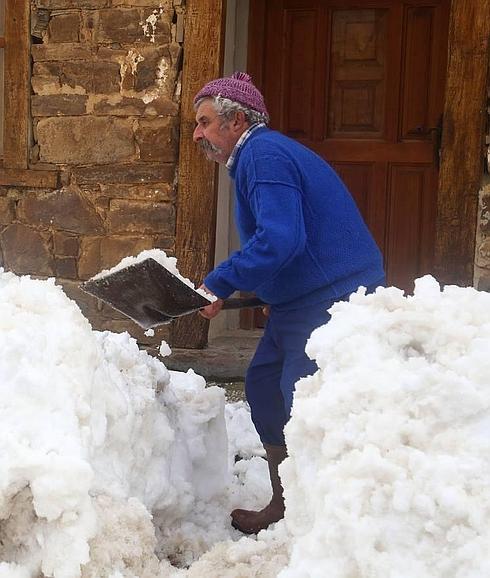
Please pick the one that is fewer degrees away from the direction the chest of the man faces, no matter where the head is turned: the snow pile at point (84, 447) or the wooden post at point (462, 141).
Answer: the snow pile

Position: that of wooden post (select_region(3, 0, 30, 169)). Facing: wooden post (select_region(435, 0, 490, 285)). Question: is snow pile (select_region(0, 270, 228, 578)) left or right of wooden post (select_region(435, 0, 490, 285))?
right

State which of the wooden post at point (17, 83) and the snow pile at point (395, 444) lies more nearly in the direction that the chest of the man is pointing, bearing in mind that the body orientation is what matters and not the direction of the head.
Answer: the wooden post

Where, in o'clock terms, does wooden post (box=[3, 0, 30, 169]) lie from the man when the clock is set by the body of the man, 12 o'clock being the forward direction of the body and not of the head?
The wooden post is roughly at 2 o'clock from the man.

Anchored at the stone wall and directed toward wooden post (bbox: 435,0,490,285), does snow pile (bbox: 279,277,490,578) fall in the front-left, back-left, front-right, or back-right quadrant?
front-right

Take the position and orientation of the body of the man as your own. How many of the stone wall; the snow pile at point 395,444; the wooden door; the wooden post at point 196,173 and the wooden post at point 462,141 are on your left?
1

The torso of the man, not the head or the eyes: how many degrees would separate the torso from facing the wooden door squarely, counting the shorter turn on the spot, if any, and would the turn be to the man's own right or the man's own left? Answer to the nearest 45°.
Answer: approximately 90° to the man's own right

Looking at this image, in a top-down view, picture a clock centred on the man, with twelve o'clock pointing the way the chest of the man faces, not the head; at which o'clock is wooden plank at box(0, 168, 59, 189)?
The wooden plank is roughly at 2 o'clock from the man.

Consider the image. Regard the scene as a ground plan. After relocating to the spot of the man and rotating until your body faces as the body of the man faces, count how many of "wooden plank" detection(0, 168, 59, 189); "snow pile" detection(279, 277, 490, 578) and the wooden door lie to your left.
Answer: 1

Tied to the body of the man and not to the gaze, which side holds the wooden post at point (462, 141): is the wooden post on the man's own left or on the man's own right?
on the man's own right

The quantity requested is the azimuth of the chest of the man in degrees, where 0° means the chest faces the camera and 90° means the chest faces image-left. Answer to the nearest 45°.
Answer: approximately 90°

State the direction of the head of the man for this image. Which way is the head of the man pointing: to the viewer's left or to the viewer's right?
to the viewer's left

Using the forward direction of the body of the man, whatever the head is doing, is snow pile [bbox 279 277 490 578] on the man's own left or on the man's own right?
on the man's own left

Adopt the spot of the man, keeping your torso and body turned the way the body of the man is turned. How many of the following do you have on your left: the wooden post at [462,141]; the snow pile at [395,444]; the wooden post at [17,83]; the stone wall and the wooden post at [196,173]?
1
